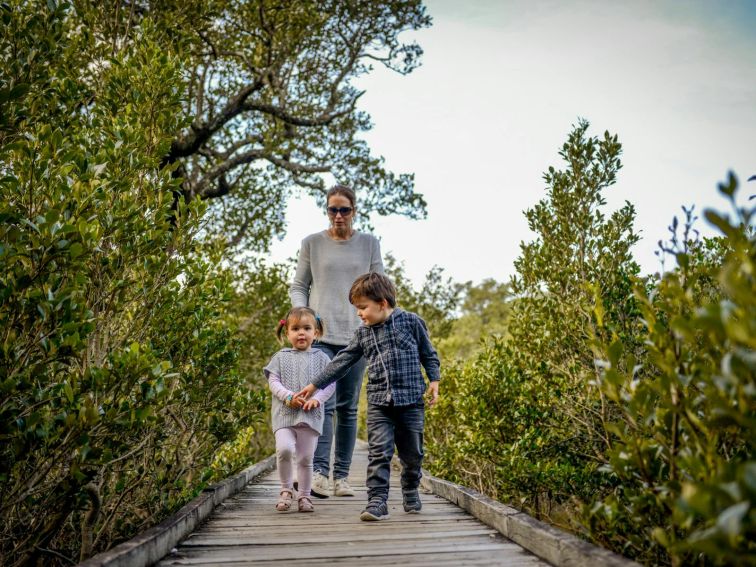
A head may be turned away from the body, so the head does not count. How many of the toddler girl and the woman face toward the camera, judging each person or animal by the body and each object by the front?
2

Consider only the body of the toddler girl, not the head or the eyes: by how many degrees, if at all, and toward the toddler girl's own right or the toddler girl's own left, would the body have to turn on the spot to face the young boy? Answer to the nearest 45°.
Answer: approximately 45° to the toddler girl's own left

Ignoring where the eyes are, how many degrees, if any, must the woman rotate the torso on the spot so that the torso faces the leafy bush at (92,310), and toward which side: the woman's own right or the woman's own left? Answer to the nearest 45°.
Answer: approximately 45° to the woman's own right

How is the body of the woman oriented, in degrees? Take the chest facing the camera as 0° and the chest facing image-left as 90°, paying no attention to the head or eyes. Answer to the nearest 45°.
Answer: approximately 0°

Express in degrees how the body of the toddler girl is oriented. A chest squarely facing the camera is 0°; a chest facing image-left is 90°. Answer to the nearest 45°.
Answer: approximately 0°

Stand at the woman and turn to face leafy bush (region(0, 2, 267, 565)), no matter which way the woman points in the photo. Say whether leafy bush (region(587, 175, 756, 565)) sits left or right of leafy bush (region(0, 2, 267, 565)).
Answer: left
